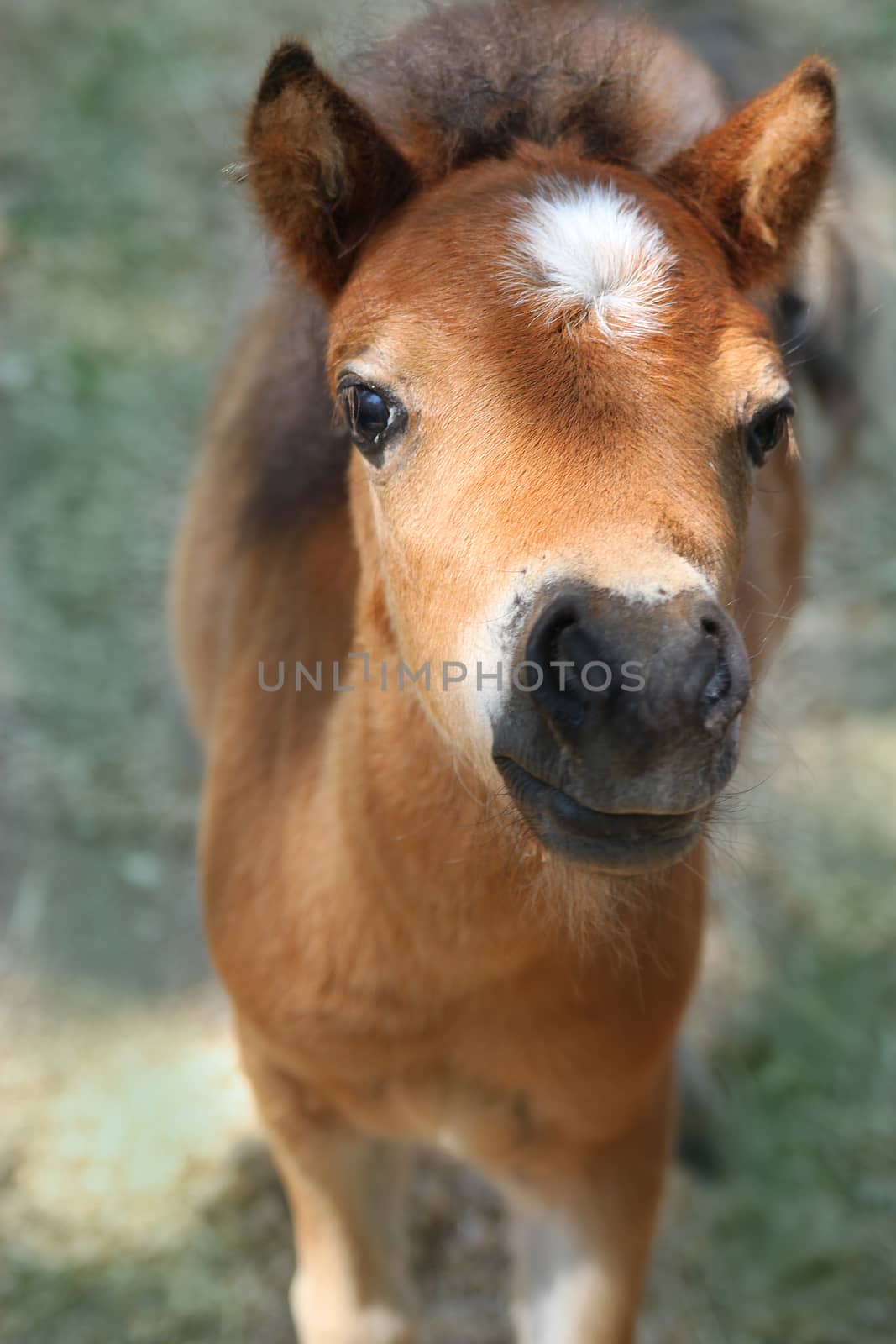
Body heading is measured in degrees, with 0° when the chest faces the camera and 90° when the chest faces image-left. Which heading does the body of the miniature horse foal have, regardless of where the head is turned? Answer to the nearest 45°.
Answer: approximately 0°
